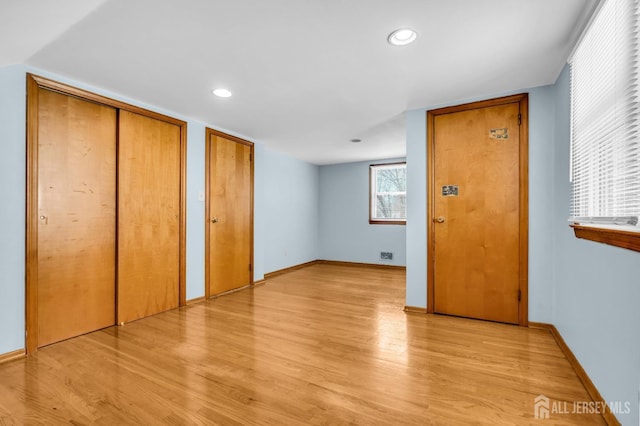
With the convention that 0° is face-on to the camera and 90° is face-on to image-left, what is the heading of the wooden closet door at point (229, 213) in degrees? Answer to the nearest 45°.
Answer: approximately 315°

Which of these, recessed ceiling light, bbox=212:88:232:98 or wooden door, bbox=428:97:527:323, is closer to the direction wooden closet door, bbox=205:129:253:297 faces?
the wooden door

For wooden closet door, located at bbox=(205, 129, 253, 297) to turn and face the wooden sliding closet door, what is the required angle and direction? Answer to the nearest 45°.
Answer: approximately 90° to its right

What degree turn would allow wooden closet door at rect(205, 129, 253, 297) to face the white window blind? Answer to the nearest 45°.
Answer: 0° — it already faces it

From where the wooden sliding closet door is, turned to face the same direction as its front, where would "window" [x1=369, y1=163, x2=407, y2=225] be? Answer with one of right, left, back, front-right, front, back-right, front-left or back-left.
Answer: front-left

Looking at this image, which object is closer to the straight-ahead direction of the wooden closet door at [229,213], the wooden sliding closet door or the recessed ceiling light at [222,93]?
the recessed ceiling light

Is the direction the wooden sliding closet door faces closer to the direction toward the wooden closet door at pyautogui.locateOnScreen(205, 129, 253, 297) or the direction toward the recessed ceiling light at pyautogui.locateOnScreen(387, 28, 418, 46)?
the recessed ceiling light

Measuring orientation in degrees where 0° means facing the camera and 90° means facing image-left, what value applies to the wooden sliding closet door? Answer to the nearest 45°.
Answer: approximately 315°
